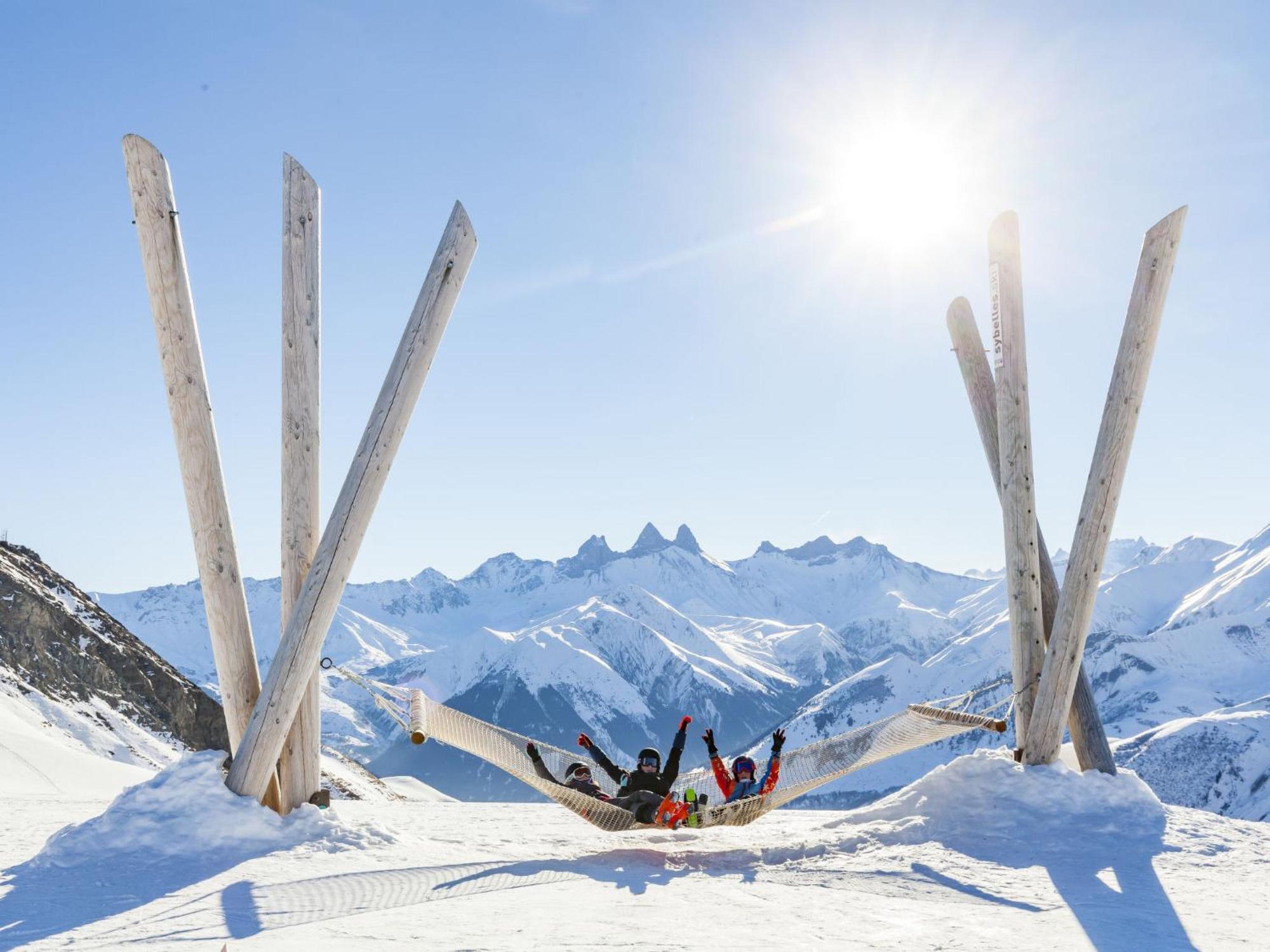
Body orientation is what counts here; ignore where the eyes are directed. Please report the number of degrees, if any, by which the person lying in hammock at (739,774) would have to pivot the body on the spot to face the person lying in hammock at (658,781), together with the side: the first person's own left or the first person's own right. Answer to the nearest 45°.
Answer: approximately 45° to the first person's own right

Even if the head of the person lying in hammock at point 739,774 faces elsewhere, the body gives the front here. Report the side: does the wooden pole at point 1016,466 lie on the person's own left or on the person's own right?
on the person's own left

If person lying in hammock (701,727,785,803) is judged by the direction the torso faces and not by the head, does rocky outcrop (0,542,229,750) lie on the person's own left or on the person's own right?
on the person's own right

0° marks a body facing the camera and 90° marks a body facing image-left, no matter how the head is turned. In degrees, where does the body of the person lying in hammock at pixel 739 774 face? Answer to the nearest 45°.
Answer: approximately 0°

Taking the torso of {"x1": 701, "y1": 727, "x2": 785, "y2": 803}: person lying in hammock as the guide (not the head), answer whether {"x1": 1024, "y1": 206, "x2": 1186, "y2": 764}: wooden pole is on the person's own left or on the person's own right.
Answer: on the person's own left

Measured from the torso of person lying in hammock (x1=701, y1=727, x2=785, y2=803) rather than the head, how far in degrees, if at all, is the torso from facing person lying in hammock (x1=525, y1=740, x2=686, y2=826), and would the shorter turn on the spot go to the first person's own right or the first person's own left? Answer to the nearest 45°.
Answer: approximately 45° to the first person's own right

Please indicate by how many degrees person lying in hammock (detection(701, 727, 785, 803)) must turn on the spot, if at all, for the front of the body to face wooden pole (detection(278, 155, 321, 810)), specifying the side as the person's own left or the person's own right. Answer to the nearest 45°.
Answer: approximately 45° to the person's own right

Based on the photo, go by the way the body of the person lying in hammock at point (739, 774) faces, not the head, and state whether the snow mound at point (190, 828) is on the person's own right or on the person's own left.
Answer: on the person's own right
